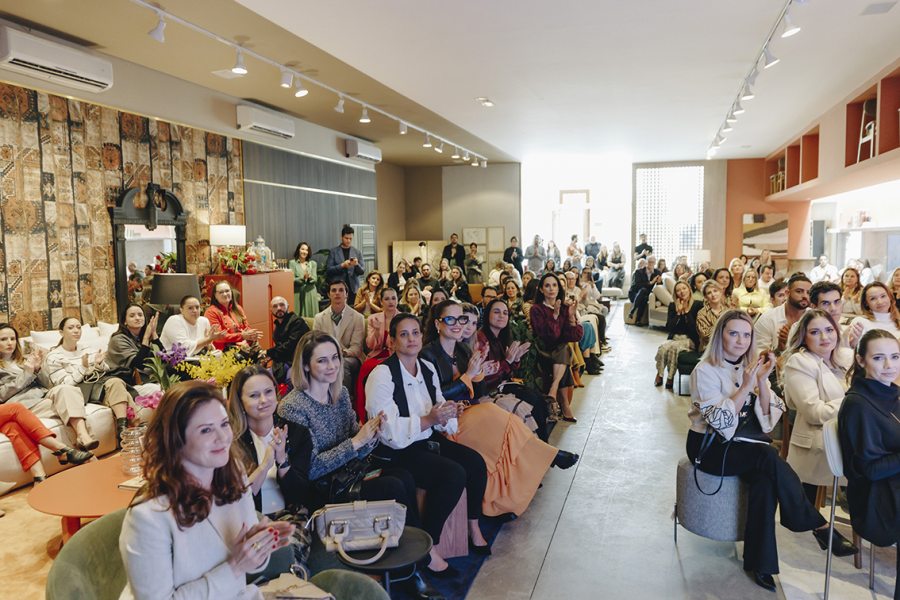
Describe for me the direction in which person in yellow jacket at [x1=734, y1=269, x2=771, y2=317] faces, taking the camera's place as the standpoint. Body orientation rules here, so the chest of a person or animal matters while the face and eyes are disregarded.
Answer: facing the viewer

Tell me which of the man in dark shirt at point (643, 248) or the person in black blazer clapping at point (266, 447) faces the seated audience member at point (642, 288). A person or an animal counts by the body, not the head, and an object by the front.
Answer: the man in dark shirt

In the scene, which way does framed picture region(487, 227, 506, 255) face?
toward the camera

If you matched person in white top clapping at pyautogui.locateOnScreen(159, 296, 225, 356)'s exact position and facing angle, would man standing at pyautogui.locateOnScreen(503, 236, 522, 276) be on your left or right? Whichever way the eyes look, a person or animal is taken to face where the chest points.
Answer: on your left

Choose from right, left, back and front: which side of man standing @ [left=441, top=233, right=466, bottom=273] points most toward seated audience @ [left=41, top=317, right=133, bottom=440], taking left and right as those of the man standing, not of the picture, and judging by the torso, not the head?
front

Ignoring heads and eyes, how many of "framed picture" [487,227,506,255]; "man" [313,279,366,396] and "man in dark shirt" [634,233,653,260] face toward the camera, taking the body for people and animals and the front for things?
3

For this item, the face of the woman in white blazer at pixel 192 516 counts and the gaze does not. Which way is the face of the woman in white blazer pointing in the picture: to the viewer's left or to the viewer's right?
to the viewer's right

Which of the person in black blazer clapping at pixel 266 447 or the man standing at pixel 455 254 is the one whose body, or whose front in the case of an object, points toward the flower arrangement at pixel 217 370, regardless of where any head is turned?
the man standing

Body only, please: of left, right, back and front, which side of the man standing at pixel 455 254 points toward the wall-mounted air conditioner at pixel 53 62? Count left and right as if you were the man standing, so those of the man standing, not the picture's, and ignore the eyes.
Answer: front

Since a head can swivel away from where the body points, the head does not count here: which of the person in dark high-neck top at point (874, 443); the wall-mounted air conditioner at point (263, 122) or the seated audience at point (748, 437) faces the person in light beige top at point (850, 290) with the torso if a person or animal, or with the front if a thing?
the wall-mounted air conditioner

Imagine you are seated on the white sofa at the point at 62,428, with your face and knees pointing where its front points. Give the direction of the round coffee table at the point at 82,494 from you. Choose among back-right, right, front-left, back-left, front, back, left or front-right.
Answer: front-right

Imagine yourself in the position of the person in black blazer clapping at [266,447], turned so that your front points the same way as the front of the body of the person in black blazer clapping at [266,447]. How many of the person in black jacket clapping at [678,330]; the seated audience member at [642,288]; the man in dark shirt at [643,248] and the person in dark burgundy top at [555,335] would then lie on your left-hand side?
4

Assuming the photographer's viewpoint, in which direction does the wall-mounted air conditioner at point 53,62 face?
facing the viewer and to the right of the viewer

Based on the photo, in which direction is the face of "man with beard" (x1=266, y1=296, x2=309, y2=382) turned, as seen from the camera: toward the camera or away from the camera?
toward the camera

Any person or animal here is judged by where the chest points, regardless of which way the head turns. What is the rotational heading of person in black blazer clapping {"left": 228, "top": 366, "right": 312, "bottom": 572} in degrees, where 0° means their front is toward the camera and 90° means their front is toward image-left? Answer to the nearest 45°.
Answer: approximately 315°
